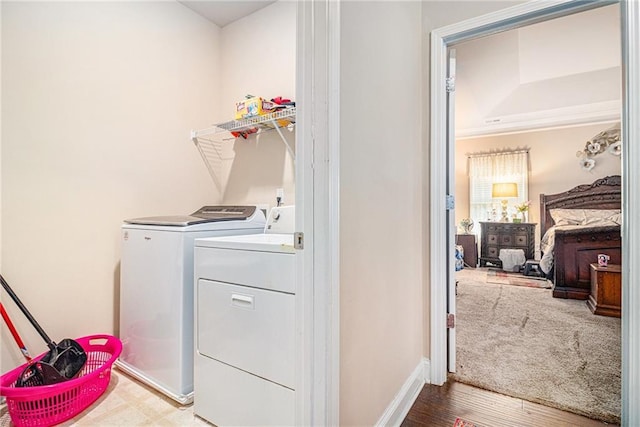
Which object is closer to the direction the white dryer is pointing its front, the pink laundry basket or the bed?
the pink laundry basket

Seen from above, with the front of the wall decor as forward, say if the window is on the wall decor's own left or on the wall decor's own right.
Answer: on the wall decor's own right

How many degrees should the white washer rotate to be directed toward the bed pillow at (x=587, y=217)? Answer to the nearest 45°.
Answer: approximately 135° to its left

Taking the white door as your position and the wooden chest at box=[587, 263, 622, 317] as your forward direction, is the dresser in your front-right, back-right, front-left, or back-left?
front-left

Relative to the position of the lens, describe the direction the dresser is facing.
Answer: facing the viewer

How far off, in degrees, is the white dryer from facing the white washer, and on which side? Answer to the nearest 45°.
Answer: approximately 90° to its right

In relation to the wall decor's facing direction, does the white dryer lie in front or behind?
in front

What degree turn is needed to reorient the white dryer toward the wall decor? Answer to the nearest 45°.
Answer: approximately 180°

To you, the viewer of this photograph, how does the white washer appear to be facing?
facing the viewer and to the left of the viewer

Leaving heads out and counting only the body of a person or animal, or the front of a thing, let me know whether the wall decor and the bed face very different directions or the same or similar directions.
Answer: same or similar directions
